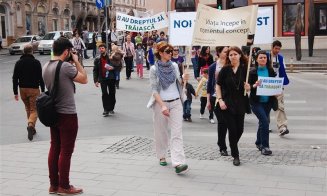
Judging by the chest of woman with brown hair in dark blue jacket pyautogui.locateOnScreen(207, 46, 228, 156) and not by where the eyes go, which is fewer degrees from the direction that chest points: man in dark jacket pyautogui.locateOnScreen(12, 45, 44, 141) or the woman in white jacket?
the woman in white jacket

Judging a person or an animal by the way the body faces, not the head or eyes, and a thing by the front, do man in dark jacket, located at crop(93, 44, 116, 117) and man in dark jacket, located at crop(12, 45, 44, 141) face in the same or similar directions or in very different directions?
very different directions

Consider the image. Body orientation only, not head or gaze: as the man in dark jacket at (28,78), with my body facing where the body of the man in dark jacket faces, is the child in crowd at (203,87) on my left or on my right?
on my right

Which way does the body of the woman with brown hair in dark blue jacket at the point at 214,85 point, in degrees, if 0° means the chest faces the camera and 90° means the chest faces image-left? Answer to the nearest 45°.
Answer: approximately 315°

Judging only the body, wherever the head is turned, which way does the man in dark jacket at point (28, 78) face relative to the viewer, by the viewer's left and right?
facing away from the viewer

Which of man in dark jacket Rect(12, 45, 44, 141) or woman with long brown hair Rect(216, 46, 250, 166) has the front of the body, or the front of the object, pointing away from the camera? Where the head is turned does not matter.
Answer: the man in dark jacket

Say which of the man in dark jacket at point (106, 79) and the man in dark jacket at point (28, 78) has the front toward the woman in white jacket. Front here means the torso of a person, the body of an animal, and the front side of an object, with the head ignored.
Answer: the man in dark jacket at point (106, 79)

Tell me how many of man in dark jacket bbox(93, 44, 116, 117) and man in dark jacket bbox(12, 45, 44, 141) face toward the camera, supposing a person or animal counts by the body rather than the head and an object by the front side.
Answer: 1

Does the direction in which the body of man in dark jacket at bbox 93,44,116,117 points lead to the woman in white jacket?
yes

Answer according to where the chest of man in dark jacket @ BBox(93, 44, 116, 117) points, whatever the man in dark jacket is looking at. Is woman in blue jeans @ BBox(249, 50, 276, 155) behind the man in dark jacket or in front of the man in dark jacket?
in front

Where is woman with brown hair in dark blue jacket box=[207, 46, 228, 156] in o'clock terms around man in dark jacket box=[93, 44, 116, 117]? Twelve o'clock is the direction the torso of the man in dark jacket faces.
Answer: The woman with brown hair in dark blue jacket is roughly at 11 o'clock from the man in dark jacket.

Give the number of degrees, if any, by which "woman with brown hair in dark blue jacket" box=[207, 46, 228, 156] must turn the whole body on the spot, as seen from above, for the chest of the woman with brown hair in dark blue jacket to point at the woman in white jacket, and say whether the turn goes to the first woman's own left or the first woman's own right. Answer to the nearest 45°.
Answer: approximately 45° to the first woman's own right

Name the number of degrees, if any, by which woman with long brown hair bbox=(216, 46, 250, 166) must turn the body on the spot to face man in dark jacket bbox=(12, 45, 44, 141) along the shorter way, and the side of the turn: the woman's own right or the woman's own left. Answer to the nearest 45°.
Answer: approximately 135° to the woman's own right

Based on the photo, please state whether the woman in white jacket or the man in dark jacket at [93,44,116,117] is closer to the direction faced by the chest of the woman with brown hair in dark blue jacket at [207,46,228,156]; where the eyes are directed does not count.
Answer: the woman in white jacket
